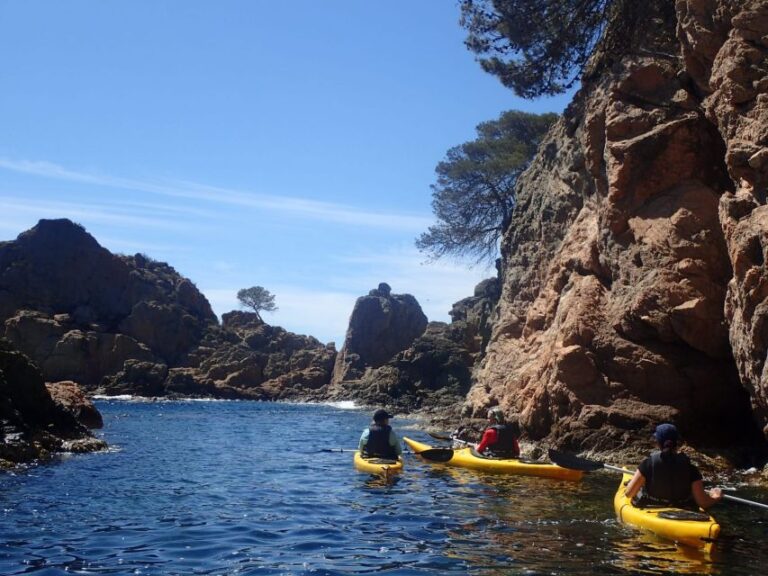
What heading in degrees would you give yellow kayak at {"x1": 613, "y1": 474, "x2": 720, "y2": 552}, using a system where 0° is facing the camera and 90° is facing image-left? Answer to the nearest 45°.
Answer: approximately 135°

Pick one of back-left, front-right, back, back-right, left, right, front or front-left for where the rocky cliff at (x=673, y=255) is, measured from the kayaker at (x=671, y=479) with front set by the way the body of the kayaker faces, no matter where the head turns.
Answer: front

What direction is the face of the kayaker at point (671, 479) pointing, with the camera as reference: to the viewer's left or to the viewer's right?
to the viewer's left

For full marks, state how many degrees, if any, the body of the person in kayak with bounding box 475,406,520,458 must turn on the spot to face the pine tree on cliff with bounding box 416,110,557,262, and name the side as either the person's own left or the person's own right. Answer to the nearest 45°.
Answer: approximately 45° to the person's own right

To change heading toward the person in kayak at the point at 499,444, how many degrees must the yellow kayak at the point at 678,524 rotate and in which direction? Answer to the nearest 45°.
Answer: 0° — it already faces them

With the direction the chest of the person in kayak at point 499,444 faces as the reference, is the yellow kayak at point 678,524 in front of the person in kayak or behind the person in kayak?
behind

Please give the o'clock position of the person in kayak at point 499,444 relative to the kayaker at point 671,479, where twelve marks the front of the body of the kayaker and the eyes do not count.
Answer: The person in kayak is roughly at 11 o'clock from the kayaker.

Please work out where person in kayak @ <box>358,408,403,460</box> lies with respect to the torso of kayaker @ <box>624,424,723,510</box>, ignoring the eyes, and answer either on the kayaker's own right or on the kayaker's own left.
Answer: on the kayaker's own left

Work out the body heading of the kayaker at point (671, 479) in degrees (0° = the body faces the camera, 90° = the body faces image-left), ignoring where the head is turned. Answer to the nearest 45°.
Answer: approximately 180°

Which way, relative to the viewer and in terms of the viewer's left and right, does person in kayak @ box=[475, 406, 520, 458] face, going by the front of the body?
facing away from the viewer and to the left of the viewer
